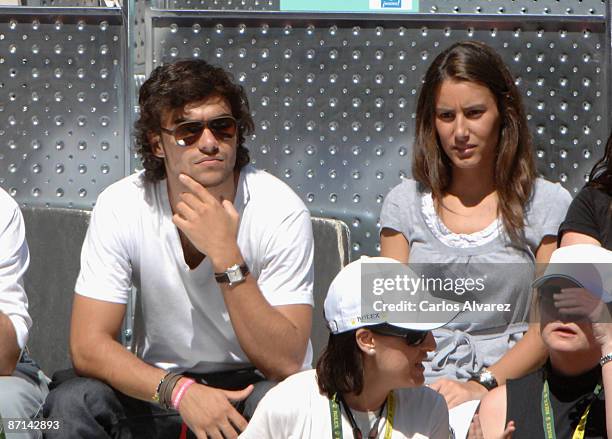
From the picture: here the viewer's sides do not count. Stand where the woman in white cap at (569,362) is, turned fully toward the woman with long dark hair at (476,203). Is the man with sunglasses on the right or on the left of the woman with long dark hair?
left

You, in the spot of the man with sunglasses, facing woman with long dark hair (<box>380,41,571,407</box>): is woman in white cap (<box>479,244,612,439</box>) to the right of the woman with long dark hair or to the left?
right

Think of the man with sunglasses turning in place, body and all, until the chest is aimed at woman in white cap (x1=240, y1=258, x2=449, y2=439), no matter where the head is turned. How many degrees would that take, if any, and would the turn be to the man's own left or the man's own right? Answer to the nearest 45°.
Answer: approximately 45° to the man's own left

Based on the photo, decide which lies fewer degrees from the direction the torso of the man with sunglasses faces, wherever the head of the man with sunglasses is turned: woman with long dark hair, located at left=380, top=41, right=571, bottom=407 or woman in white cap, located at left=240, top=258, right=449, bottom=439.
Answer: the woman in white cap

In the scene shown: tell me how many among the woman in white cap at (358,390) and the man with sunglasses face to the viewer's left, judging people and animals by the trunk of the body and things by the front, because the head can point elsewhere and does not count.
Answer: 0

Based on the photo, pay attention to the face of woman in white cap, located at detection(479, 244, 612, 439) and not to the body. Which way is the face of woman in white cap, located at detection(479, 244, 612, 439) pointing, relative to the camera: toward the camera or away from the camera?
toward the camera

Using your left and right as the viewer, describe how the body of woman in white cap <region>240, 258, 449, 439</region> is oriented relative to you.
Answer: facing the viewer and to the right of the viewer

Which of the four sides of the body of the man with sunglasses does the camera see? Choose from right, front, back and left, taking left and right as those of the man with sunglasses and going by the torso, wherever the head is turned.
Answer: front

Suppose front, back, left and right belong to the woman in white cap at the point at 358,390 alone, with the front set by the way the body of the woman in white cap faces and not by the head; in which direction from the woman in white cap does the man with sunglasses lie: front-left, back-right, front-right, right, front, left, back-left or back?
back

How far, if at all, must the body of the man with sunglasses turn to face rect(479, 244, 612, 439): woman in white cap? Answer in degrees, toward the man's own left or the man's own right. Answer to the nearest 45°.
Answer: approximately 45° to the man's own left

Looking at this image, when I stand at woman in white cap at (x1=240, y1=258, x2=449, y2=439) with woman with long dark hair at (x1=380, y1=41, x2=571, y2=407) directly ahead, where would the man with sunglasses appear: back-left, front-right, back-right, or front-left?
front-left

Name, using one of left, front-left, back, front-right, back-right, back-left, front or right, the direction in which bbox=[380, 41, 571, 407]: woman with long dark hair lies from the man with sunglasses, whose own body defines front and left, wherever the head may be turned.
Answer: left

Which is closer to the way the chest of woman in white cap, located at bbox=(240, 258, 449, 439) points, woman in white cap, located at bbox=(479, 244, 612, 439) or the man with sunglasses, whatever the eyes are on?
the woman in white cap

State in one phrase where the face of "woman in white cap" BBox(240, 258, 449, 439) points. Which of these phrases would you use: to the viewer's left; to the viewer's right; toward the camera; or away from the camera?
to the viewer's right

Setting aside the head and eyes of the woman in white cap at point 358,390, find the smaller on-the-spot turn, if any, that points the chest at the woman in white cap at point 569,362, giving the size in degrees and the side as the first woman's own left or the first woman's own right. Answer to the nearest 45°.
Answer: approximately 45° to the first woman's own left
